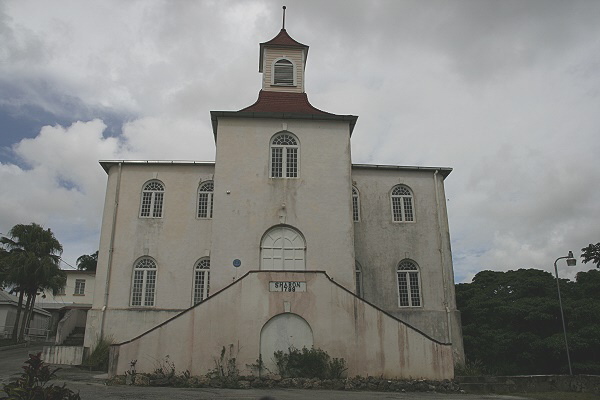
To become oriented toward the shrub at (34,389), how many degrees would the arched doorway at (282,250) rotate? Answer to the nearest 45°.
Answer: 0° — it already faces it

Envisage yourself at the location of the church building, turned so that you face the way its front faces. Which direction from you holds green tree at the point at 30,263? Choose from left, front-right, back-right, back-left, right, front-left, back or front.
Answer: back-right

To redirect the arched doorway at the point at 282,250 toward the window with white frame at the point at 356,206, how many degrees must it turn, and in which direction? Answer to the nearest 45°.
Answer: approximately 135° to its left

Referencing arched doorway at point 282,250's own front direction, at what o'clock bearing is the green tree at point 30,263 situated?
The green tree is roughly at 4 o'clock from the arched doorway.

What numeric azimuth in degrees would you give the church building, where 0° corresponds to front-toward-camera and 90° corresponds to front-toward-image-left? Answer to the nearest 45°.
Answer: approximately 0°

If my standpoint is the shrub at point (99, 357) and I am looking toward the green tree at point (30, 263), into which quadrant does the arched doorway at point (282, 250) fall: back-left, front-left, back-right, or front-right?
back-right
